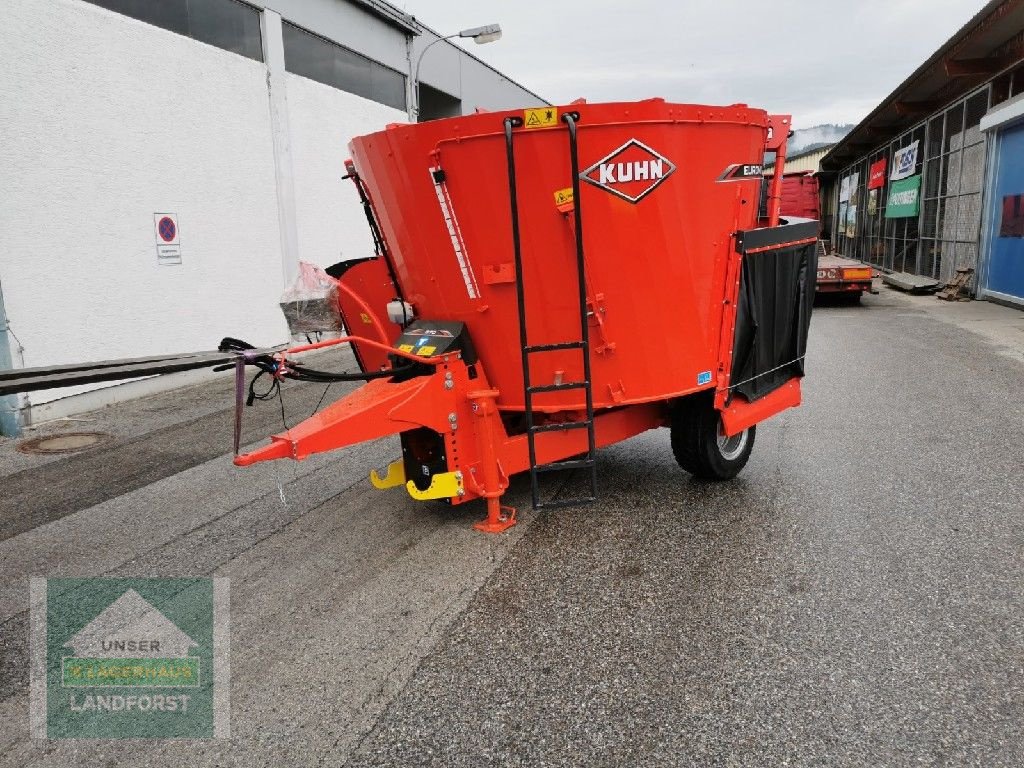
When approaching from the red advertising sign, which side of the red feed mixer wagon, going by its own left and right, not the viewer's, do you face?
back

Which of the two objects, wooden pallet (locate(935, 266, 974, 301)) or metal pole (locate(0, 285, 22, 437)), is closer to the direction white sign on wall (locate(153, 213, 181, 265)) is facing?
the wooden pallet

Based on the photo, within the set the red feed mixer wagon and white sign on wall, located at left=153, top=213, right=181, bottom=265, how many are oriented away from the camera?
0

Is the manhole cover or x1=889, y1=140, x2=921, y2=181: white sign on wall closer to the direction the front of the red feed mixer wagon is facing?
the manhole cover

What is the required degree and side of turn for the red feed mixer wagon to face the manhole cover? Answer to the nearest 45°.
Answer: approximately 90° to its right

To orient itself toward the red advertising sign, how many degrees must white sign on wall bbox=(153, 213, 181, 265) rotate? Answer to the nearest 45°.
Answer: approximately 45° to its left

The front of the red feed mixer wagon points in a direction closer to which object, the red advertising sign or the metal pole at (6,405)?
the metal pole

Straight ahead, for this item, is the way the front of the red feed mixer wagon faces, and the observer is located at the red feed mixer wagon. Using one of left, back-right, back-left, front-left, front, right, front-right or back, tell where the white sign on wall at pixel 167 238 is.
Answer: right

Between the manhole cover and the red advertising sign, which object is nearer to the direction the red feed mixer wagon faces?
the manhole cover

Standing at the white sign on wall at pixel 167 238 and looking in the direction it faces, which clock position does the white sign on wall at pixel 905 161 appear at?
the white sign on wall at pixel 905 161 is roughly at 10 o'clock from the white sign on wall at pixel 167 238.

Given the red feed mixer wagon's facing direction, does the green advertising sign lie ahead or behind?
behind

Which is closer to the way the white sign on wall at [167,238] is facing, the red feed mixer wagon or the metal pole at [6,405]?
the red feed mixer wagon

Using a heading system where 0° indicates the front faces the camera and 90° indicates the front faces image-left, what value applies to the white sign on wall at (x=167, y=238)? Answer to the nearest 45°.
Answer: approximately 315°

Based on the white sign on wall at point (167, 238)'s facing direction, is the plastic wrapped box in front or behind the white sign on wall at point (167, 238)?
in front

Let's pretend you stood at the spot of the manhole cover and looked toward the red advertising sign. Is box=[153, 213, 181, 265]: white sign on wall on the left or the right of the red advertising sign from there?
left

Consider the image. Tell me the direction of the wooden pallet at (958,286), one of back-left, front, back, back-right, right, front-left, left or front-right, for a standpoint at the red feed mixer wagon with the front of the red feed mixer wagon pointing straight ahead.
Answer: back

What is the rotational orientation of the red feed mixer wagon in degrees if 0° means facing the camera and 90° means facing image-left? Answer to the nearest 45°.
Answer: approximately 45°
